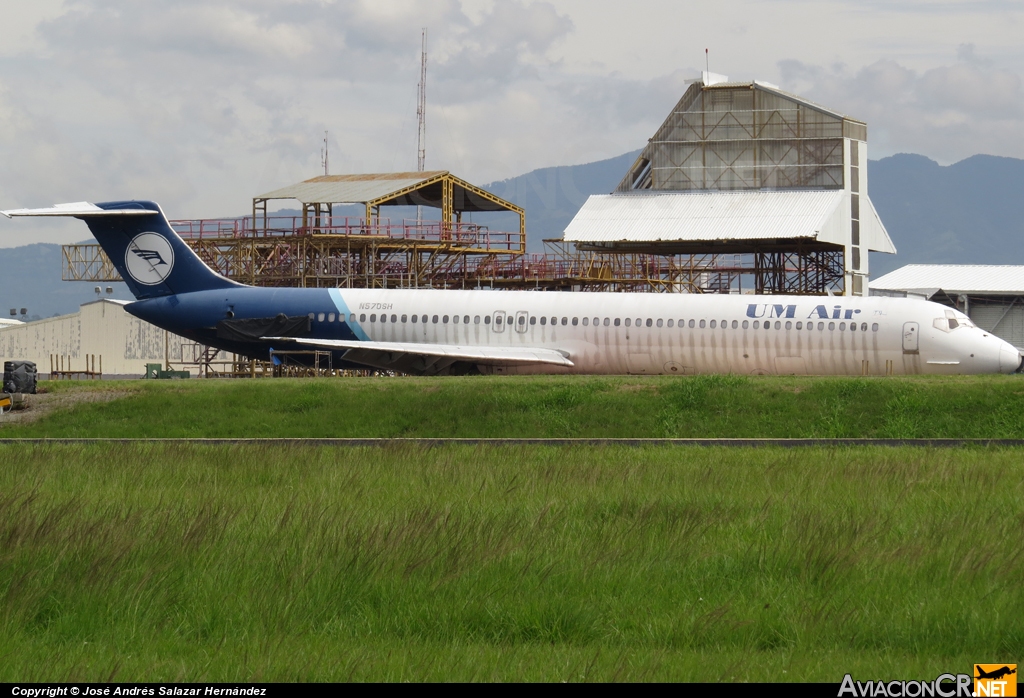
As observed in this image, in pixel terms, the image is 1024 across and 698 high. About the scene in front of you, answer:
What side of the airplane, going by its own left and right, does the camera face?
right
